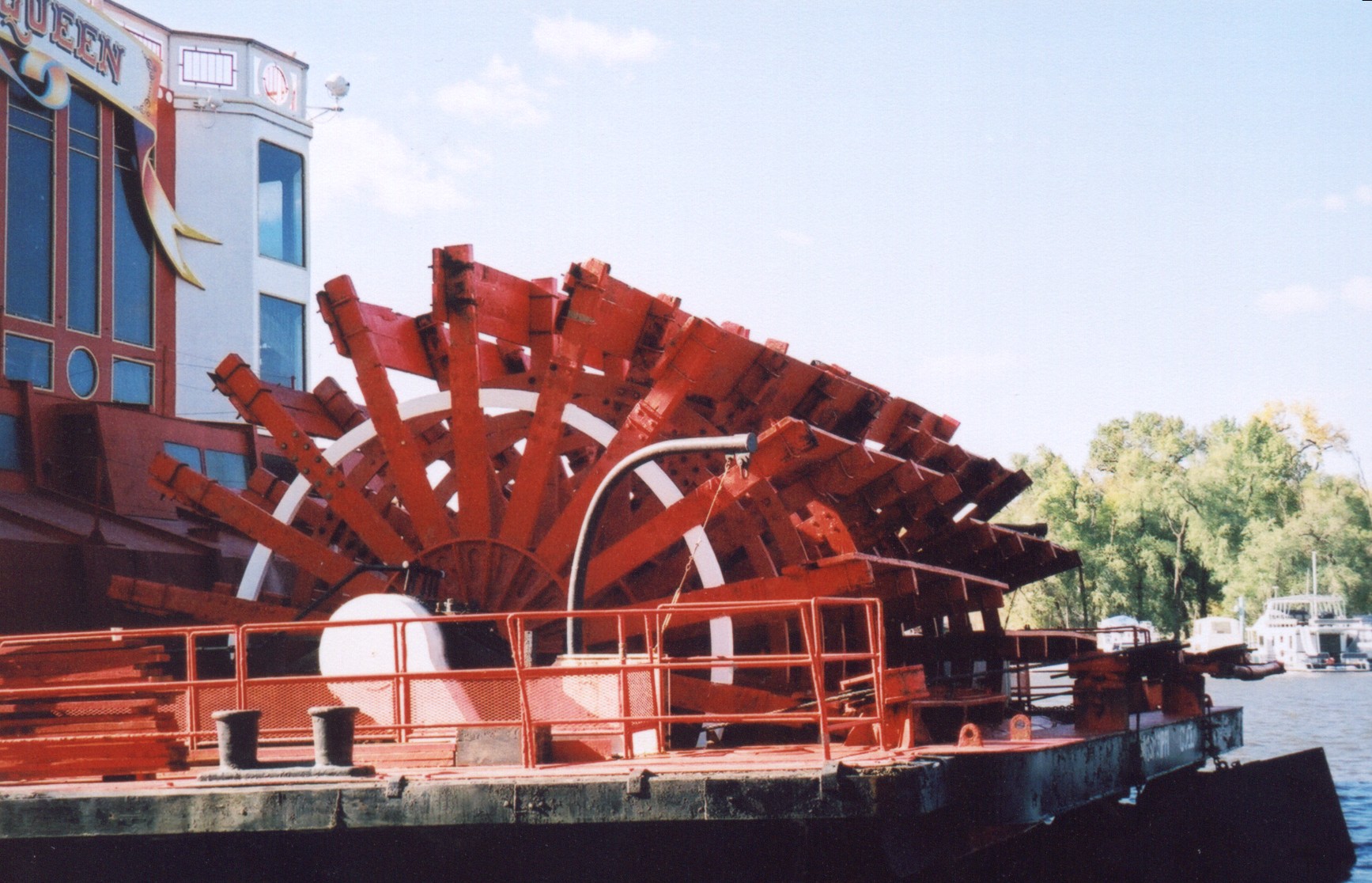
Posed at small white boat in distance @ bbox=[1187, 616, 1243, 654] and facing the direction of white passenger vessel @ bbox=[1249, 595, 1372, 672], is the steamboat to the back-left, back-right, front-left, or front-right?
back-right

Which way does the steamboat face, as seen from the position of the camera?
facing away from the viewer and to the left of the viewer

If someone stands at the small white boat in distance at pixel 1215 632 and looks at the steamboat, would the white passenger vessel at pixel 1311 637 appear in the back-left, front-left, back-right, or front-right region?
back-left
